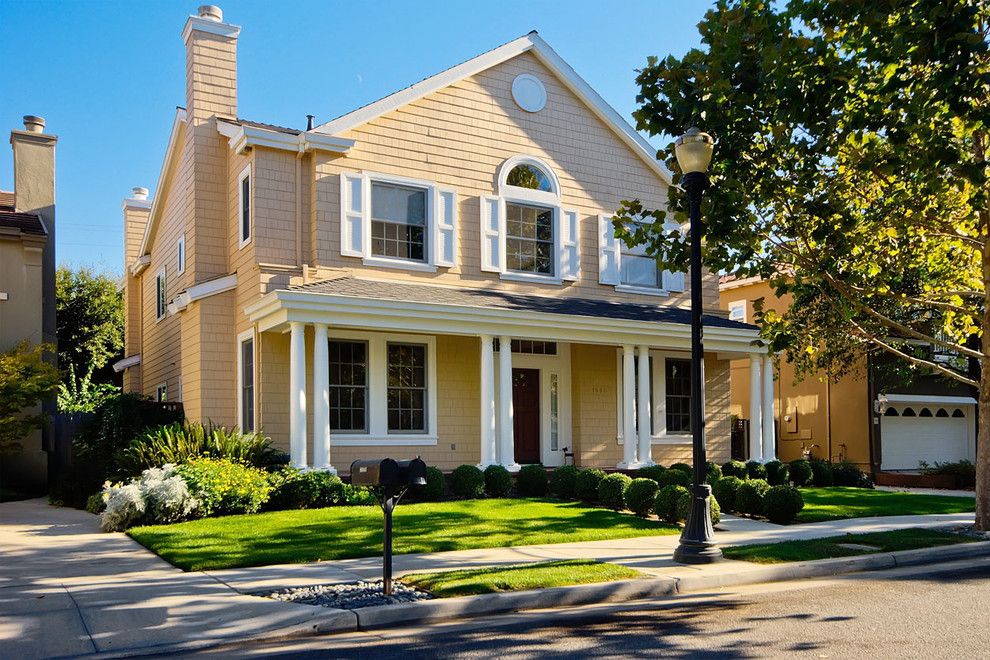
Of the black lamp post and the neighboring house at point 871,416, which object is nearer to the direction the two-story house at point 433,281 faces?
the black lamp post

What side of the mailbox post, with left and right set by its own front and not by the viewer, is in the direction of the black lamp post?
left

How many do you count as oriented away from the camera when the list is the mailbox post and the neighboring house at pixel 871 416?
0

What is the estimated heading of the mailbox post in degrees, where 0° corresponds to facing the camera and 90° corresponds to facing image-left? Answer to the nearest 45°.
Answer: approximately 315°

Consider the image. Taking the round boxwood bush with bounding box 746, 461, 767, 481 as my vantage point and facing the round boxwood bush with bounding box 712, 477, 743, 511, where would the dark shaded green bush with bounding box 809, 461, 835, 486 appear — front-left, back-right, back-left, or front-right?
back-left

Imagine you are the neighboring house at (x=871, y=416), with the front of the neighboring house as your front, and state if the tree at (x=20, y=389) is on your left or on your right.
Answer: on your right

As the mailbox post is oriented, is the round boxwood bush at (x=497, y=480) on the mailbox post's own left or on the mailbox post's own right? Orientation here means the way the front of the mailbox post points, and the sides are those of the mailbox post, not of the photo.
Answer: on the mailbox post's own left

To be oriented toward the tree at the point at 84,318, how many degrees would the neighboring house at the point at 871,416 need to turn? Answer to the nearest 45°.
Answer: approximately 135° to its right

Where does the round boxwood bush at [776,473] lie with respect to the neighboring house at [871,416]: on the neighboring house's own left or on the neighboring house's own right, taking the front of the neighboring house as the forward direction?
on the neighboring house's own right
